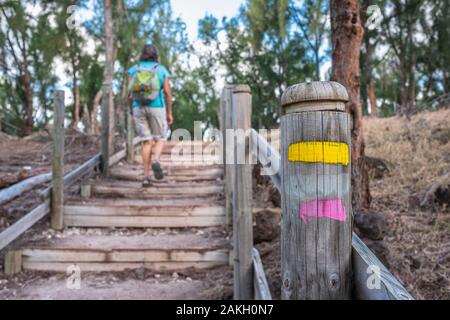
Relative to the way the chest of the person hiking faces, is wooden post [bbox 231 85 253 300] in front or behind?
behind

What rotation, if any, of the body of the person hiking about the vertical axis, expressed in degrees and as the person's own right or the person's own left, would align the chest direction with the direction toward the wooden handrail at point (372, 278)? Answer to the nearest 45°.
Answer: approximately 180°

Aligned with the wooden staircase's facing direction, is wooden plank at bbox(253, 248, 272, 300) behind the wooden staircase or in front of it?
in front

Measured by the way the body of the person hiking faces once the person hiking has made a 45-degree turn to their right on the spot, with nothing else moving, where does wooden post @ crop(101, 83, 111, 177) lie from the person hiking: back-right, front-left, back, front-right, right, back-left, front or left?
left

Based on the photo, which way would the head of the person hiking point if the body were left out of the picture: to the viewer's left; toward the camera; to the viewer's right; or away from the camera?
away from the camera

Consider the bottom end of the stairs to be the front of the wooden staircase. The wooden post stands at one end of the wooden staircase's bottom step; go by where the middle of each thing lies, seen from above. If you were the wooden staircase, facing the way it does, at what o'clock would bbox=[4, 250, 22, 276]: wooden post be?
The wooden post is roughly at 2 o'clock from the wooden staircase.

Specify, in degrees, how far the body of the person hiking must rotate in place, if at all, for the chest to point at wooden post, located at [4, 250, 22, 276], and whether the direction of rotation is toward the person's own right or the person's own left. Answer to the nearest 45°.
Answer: approximately 135° to the person's own left

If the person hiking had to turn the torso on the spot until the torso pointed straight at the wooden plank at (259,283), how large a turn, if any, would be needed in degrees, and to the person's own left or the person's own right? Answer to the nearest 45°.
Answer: approximately 180°

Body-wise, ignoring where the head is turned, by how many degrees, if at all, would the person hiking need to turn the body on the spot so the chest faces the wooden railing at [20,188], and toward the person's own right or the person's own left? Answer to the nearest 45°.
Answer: approximately 135° to the person's own left

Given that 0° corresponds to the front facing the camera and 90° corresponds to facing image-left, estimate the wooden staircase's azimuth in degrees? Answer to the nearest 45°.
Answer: approximately 0°

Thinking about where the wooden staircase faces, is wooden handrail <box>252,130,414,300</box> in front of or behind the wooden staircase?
in front

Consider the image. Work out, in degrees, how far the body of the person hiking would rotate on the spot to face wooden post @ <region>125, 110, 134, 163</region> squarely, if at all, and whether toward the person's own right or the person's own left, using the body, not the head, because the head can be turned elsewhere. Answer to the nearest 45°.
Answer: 0° — they already face it

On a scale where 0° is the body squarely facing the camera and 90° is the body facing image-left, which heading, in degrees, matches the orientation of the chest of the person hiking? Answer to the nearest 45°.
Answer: approximately 180°

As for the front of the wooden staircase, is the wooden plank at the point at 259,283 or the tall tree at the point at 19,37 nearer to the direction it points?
the wooden plank
